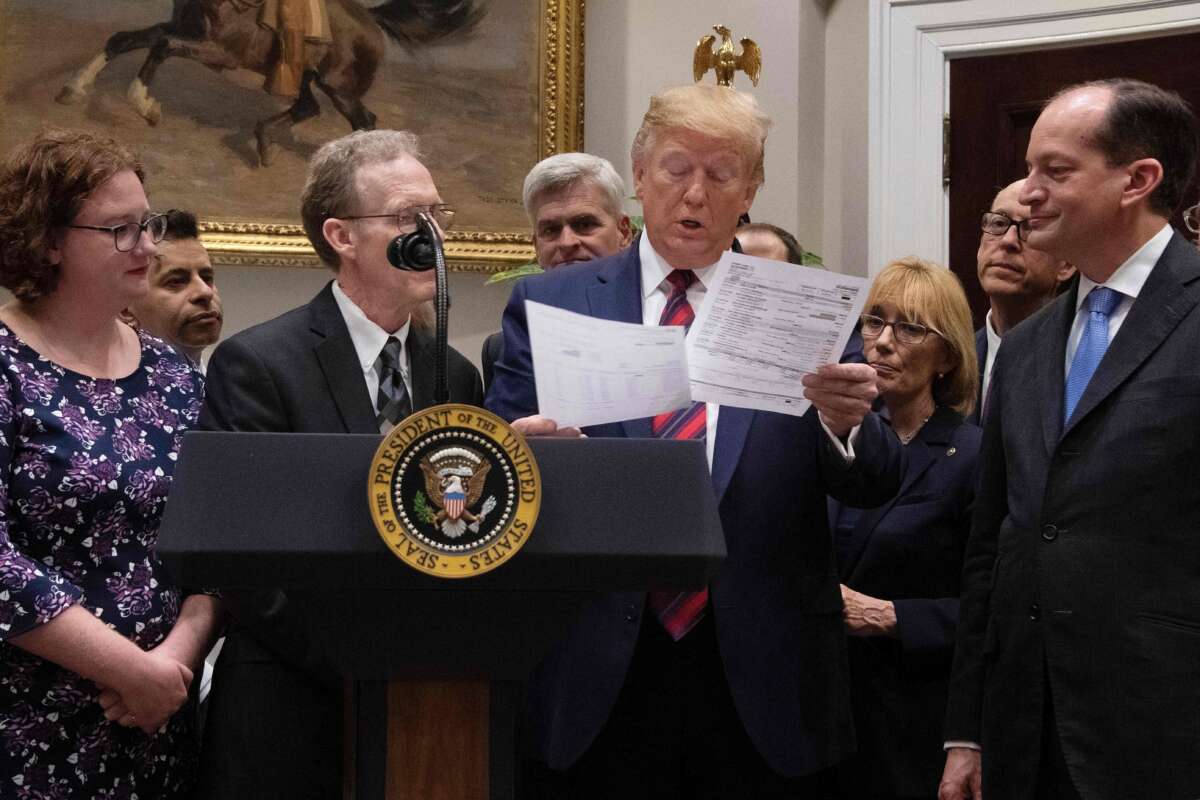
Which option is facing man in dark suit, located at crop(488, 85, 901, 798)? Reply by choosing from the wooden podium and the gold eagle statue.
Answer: the gold eagle statue

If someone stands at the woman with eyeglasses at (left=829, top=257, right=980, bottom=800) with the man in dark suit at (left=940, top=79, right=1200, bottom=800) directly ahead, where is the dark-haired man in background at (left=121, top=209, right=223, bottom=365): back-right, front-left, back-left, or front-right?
back-right

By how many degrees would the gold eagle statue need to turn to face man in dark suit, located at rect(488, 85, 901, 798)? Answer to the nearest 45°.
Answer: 0° — it already faces them

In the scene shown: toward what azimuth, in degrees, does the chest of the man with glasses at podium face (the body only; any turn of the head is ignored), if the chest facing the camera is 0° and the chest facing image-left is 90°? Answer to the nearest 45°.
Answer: approximately 315°

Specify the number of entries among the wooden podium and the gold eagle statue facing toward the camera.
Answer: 2

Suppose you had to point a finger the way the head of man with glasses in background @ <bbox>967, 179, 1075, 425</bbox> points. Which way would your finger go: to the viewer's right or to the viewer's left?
to the viewer's left
